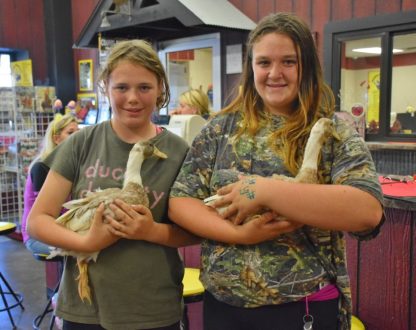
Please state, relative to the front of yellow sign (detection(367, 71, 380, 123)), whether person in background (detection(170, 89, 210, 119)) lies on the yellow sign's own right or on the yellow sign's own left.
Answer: on the yellow sign's own right

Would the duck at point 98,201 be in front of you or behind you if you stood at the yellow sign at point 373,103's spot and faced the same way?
in front

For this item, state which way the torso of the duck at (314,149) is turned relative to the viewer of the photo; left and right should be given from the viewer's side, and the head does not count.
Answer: facing to the right of the viewer

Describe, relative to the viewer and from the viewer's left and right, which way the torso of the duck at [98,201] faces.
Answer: facing to the right of the viewer

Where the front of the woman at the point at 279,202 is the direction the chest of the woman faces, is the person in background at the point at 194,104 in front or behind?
behind

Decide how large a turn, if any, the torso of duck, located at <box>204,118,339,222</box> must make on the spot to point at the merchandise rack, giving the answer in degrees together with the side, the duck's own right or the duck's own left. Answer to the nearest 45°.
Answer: approximately 135° to the duck's own left

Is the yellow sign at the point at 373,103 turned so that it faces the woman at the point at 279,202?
yes

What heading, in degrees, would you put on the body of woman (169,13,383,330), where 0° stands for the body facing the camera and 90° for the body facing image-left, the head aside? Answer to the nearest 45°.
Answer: approximately 0°
